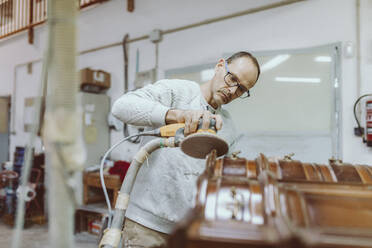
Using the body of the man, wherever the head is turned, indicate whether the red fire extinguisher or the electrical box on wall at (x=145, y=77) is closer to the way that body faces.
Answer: the red fire extinguisher

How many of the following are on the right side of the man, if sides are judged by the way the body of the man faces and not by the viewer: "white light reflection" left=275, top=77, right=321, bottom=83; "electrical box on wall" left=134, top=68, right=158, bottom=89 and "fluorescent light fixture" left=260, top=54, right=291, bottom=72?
0

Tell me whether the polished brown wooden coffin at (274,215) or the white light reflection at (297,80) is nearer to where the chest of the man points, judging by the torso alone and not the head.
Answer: the polished brown wooden coffin

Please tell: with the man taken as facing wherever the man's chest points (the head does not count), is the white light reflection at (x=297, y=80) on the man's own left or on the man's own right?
on the man's own left

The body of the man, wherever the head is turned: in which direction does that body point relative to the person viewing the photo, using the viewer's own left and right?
facing the viewer and to the right of the viewer

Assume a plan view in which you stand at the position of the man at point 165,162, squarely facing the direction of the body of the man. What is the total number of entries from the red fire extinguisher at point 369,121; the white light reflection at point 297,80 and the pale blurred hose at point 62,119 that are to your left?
2

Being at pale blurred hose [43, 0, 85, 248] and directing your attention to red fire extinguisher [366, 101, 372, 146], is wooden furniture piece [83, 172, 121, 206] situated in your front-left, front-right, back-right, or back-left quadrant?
front-left

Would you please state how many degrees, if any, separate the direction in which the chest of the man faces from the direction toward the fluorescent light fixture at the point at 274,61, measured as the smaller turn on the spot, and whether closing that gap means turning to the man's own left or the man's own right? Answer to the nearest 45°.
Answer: approximately 90° to the man's own left

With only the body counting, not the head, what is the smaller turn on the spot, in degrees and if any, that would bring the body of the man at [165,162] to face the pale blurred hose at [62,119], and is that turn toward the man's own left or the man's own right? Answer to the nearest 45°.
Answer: approximately 45° to the man's own right

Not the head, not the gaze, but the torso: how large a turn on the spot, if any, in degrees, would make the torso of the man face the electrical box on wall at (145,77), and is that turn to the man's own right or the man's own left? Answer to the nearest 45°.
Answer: approximately 135° to the man's own left

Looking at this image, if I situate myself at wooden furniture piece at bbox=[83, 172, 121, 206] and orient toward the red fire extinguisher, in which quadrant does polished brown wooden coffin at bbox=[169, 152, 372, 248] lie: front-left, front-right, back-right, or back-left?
front-right

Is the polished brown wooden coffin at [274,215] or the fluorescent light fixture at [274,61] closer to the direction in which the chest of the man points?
the polished brown wooden coffin

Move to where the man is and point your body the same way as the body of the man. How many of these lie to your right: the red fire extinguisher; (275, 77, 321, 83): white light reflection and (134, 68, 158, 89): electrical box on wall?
0
